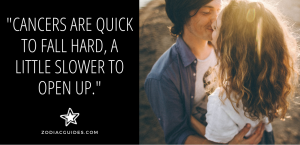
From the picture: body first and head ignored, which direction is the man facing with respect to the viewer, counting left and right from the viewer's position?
facing the viewer and to the right of the viewer

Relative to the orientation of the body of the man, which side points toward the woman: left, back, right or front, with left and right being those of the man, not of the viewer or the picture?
front

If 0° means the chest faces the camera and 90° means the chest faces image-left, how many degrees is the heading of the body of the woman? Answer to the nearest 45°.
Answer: approximately 135°

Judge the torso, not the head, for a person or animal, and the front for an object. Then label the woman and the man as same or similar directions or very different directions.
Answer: very different directions

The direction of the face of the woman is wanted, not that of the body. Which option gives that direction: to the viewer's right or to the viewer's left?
to the viewer's left

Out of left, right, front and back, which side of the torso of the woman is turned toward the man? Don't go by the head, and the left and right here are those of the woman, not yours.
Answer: front
